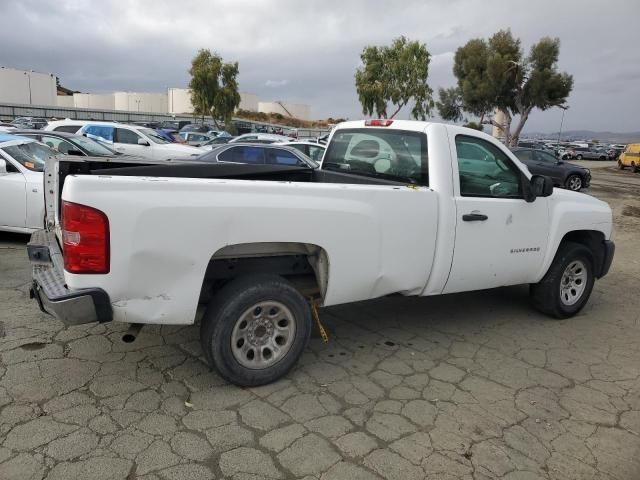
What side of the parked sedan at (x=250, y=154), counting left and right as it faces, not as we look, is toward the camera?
right

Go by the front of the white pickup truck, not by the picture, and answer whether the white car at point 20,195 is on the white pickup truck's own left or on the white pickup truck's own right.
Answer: on the white pickup truck's own left

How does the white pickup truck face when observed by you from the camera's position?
facing away from the viewer and to the right of the viewer

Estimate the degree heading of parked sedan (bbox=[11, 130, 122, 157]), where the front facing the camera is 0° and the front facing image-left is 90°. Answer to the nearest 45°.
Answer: approximately 315°
